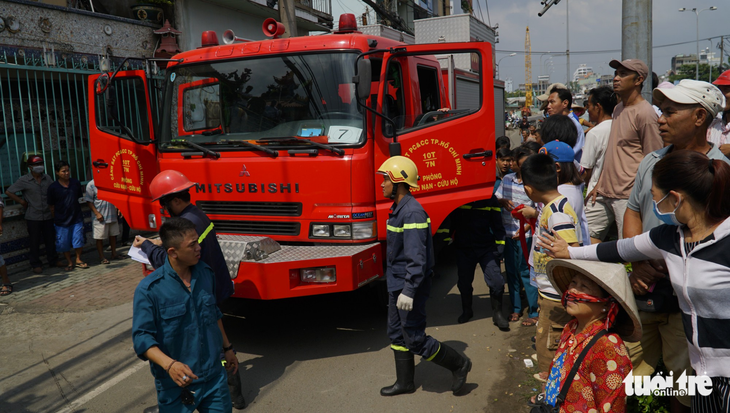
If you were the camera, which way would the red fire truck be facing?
facing the viewer and to the left of the viewer

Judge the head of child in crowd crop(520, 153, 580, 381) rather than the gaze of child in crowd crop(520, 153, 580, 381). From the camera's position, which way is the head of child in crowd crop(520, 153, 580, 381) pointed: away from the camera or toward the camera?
away from the camera

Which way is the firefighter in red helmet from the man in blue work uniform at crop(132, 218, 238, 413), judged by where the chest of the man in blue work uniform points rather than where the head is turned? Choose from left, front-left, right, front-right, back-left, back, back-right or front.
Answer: back-left

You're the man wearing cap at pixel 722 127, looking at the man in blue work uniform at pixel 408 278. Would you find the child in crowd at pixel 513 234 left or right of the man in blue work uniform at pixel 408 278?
right

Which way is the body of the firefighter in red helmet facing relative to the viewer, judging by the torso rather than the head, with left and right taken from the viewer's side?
facing to the left of the viewer

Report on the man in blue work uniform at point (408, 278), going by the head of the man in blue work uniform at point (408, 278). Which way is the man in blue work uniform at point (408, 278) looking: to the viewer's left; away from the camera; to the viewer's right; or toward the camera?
to the viewer's left

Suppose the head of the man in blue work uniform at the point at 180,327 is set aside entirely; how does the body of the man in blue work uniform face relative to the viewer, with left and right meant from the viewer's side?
facing the viewer and to the right of the viewer

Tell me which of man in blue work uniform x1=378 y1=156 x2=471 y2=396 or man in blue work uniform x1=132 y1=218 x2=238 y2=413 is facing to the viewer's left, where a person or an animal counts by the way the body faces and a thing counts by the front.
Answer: man in blue work uniform x1=378 y1=156 x2=471 y2=396

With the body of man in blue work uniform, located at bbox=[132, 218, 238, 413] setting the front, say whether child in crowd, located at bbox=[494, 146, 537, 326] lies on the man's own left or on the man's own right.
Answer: on the man's own left

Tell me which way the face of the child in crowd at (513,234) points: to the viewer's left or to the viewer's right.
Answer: to the viewer's left
